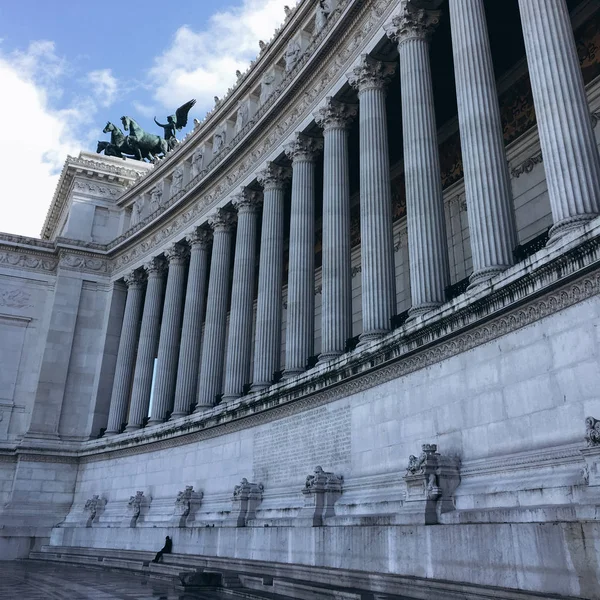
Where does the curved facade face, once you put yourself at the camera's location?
facing the viewer and to the left of the viewer
